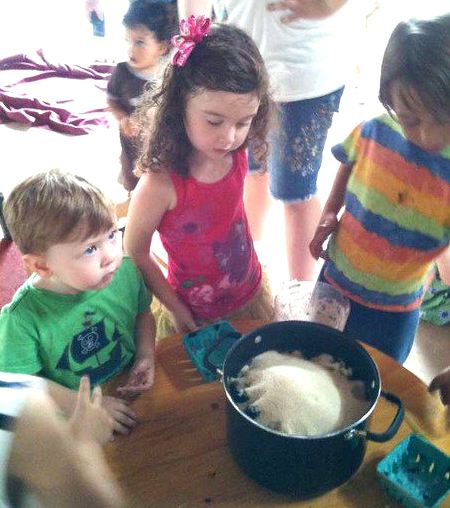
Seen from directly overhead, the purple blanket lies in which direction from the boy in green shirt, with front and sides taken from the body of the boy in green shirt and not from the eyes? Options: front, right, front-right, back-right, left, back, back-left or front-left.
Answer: back-left

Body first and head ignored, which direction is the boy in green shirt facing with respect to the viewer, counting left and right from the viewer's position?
facing the viewer and to the right of the viewer
